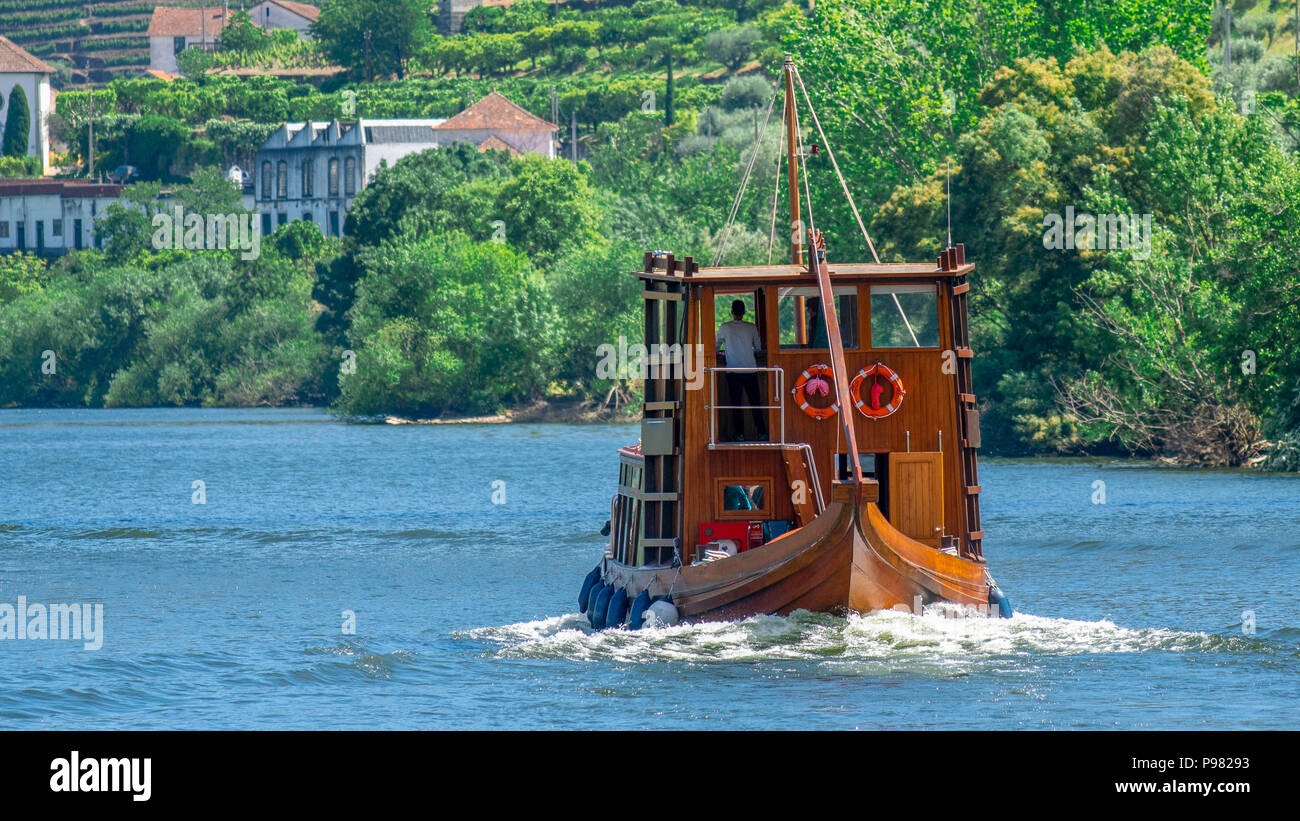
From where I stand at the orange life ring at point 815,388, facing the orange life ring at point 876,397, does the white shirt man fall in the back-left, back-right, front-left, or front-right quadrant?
back-left

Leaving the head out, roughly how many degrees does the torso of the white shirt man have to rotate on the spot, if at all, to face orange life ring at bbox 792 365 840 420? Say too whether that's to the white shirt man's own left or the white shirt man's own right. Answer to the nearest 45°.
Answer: approximately 135° to the white shirt man's own right

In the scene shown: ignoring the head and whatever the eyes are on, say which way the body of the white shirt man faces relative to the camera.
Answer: away from the camera

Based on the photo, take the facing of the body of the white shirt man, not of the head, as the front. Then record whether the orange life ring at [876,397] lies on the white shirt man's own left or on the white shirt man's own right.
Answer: on the white shirt man's own right
